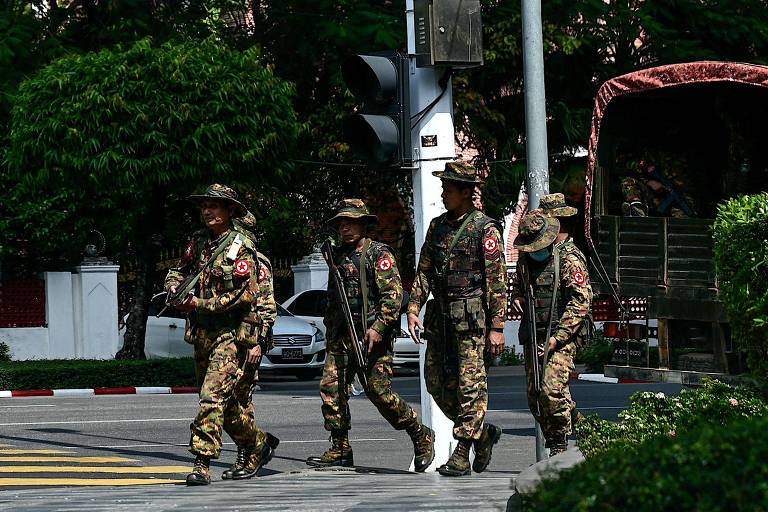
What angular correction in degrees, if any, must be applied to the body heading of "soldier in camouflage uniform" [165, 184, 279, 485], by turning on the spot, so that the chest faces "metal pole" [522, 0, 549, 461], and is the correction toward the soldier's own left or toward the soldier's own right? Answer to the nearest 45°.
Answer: approximately 135° to the soldier's own left

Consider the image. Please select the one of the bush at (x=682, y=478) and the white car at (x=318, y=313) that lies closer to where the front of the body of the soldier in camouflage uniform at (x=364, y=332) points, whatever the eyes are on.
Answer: the bush

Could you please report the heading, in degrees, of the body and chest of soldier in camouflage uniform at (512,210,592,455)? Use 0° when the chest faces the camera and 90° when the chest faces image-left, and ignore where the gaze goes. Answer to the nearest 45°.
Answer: approximately 45°

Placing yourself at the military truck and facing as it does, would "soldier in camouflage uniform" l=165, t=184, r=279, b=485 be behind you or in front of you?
behind

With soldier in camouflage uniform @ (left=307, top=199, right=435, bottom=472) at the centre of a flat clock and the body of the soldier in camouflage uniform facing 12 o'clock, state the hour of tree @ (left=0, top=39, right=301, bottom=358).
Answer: The tree is roughly at 4 o'clock from the soldier in camouflage uniform.

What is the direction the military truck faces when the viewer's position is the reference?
facing away from the viewer

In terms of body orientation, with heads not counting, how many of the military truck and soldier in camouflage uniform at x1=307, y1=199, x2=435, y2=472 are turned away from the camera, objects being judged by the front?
1
